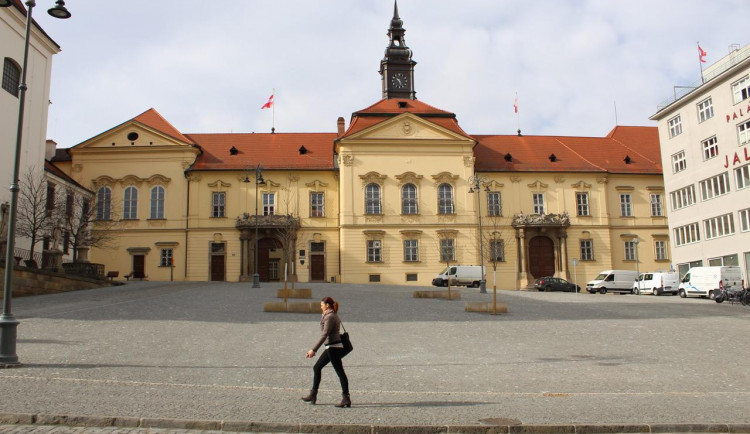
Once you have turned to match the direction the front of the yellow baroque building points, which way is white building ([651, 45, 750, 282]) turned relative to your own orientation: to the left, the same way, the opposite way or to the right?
to the right

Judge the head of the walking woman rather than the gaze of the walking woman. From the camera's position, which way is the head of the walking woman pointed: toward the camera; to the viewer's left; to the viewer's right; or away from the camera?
to the viewer's left

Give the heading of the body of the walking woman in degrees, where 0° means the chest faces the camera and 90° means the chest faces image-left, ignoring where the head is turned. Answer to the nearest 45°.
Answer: approximately 90°

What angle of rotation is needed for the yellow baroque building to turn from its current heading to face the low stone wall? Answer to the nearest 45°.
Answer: approximately 45° to its right

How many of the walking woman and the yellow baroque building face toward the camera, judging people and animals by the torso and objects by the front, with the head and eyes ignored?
1

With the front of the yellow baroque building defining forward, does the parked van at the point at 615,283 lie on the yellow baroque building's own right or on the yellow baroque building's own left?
on the yellow baroque building's own left

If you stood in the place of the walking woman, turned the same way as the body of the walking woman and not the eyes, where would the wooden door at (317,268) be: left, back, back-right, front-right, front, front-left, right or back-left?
right

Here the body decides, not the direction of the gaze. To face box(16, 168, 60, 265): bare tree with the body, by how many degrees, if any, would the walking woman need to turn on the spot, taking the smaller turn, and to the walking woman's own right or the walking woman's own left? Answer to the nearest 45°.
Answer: approximately 45° to the walking woman's own right

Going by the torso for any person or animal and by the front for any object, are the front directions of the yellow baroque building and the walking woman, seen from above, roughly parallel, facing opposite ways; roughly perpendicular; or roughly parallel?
roughly perpendicular

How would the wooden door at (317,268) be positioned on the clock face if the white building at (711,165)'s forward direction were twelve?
The wooden door is roughly at 1 o'clock from the white building.

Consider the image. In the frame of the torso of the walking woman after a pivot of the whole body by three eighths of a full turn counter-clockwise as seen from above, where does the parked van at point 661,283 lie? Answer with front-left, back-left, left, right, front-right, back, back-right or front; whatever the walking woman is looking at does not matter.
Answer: left
